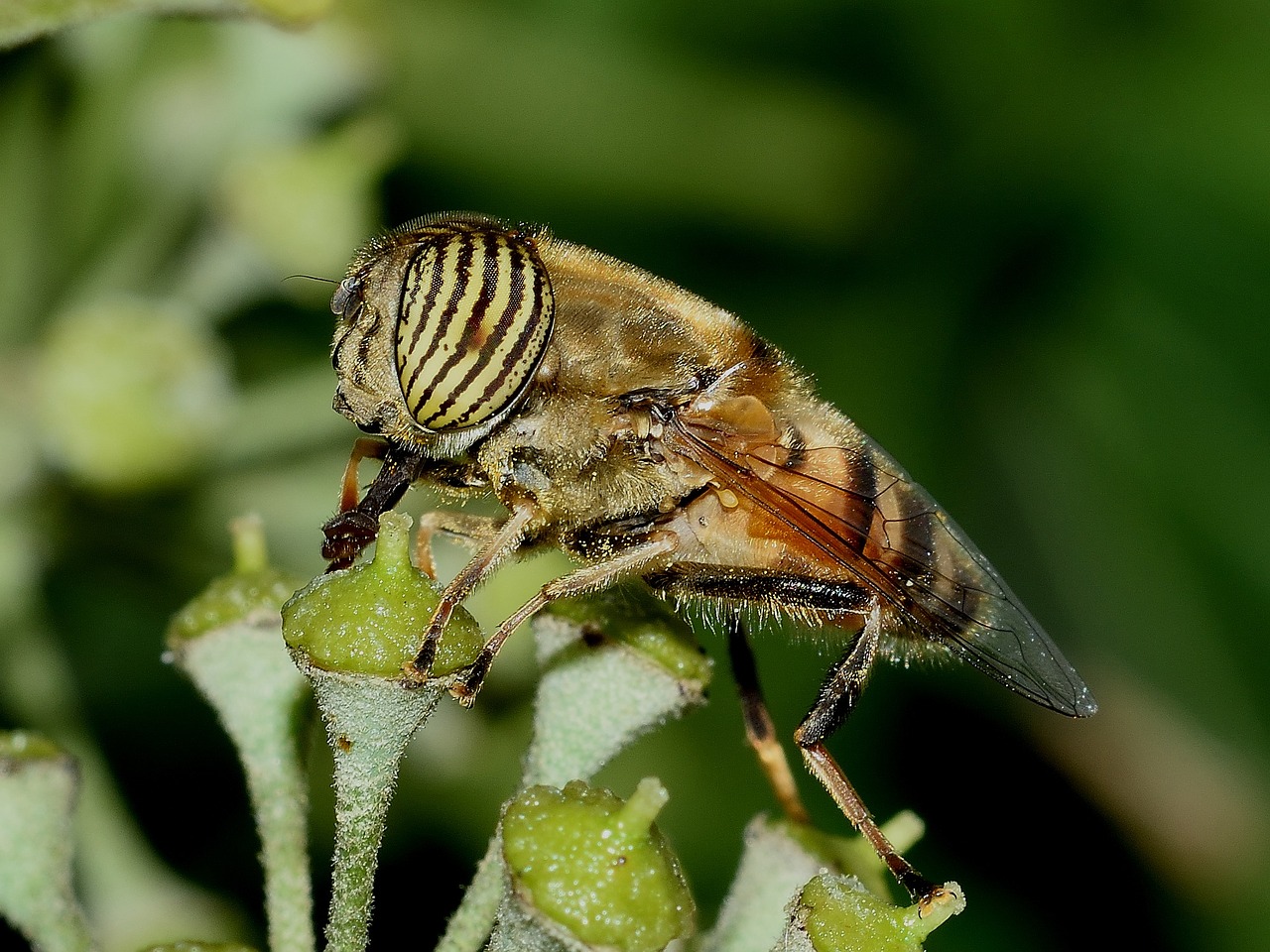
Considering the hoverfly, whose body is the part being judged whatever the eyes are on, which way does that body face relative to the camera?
to the viewer's left

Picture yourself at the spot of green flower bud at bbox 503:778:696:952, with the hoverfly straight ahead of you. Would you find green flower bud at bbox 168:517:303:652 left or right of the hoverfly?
left

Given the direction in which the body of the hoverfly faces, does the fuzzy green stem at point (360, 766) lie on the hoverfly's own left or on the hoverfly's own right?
on the hoverfly's own left

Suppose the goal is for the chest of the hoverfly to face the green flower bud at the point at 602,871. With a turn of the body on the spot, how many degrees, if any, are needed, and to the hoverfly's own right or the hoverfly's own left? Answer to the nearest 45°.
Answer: approximately 90° to the hoverfly's own left
